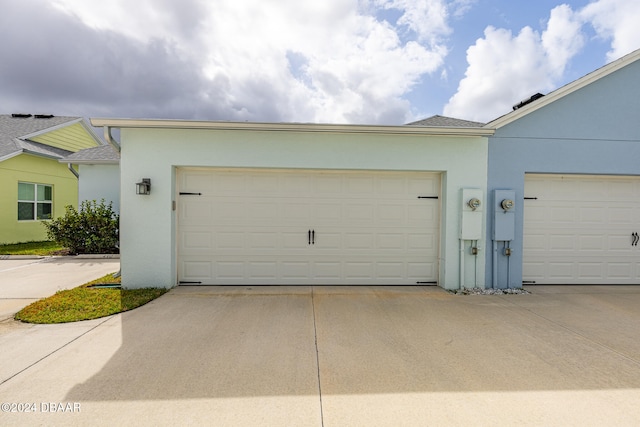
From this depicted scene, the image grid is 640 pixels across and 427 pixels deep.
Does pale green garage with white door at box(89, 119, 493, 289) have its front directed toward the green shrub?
no

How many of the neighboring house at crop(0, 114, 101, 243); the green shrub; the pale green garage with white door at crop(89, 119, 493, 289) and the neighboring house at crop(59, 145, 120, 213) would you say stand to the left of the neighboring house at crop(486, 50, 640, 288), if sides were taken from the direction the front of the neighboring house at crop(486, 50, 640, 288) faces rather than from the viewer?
0

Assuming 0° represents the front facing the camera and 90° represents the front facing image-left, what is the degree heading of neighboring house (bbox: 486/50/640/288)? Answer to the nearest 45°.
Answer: approximately 0°

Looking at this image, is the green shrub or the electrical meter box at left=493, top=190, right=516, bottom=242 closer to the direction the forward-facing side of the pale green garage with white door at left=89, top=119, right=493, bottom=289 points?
the electrical meter box

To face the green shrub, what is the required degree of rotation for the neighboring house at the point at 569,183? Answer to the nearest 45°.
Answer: approximately 45° to its right

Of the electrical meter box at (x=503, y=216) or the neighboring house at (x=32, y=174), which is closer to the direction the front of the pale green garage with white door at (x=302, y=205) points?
the electrical meter box

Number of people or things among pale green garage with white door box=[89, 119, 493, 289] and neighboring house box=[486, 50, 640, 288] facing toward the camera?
2

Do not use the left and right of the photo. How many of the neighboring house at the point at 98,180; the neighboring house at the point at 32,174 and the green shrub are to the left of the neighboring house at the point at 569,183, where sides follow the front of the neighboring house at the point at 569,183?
0

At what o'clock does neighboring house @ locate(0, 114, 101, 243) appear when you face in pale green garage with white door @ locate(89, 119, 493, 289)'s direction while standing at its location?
neighboring house @ locate(0, 114, 101, 243) is roughly at 4 o'clock from pale green garage with white door @ locate(89, 119, 493, 289).

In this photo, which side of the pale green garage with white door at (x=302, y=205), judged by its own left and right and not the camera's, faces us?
front

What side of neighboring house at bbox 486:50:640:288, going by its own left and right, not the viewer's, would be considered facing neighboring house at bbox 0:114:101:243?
right

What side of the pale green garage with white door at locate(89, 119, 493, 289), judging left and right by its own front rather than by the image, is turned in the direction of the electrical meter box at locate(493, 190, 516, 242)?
left

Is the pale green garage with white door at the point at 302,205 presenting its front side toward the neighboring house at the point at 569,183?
no

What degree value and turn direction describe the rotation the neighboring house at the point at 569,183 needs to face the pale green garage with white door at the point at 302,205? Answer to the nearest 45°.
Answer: approximately 45° to its right
